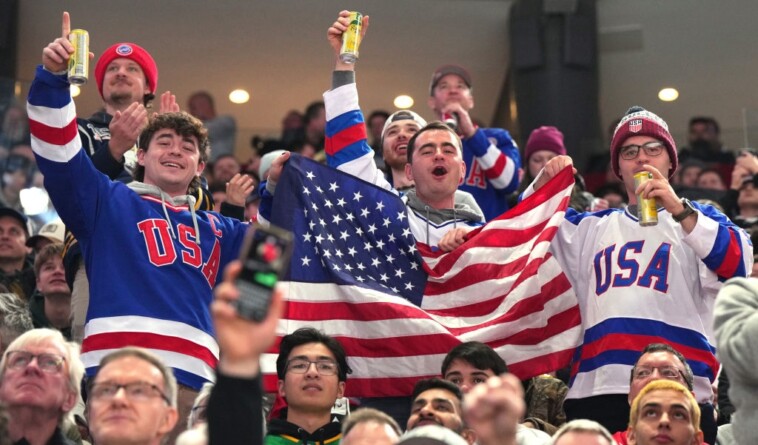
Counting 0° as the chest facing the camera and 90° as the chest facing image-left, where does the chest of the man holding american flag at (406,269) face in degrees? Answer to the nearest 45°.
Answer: approximately 0°

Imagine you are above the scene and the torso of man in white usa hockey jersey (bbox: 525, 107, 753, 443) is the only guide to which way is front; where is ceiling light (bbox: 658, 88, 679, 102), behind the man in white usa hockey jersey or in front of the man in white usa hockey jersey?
behind

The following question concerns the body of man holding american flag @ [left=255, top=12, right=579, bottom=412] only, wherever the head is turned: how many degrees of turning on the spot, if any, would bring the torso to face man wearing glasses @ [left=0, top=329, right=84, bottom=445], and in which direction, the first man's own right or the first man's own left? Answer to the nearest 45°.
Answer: approximately 45° to the first man's own right

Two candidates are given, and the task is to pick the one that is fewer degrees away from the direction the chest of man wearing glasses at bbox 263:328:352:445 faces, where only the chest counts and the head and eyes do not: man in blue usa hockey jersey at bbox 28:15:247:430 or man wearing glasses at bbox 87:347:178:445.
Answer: the man wearing glasses

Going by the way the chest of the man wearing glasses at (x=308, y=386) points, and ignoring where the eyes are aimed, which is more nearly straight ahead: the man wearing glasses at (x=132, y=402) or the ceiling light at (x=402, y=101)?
the man wearing glasses

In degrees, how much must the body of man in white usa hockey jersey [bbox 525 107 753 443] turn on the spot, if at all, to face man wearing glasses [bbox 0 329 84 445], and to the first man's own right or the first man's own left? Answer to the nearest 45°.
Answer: approximately 45° to the first man's own right

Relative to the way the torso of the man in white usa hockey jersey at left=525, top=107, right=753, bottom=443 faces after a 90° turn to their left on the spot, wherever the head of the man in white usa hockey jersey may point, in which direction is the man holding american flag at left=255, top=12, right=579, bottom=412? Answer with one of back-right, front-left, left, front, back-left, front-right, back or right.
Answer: back

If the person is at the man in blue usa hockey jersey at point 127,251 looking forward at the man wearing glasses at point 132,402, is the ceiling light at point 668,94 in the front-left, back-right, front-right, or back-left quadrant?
back-left
